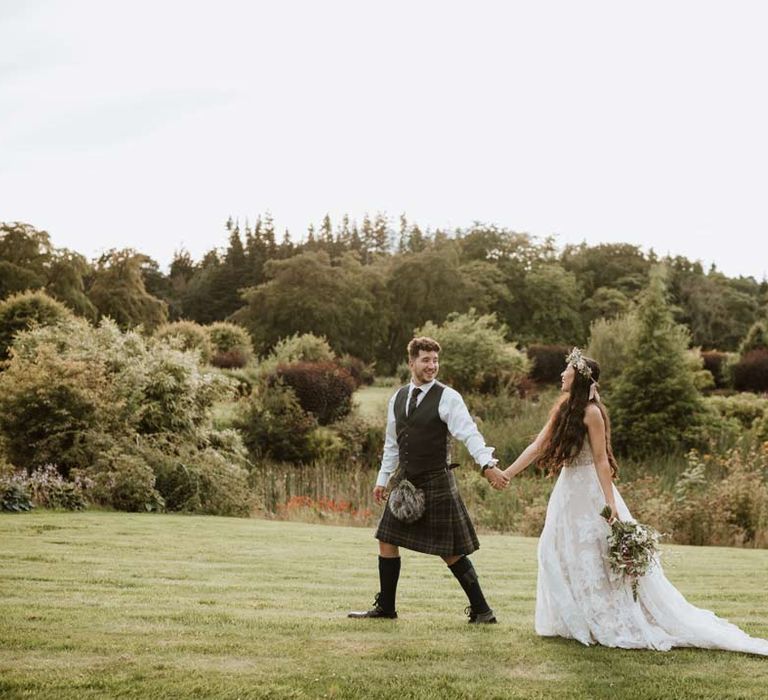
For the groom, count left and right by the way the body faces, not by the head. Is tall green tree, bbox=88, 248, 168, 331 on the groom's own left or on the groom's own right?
on the groom's own right

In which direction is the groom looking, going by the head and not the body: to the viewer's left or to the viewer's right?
to the viewer's right

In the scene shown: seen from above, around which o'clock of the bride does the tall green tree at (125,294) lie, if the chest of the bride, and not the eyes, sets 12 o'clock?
The tall green tree is roughly at 2 o'clock from the bride.

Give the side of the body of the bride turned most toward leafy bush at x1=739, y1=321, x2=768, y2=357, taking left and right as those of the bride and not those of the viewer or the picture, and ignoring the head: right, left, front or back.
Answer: right

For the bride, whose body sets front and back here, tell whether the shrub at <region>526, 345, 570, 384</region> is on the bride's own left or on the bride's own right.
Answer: on the bride's own right

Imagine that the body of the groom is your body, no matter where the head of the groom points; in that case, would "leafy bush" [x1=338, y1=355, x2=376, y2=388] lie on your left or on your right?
on your right

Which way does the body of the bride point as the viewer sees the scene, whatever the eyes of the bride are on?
to the viewer's left
